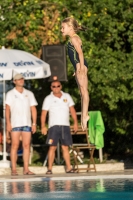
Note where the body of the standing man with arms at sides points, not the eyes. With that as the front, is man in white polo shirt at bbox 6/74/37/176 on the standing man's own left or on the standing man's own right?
on the standing man's own right

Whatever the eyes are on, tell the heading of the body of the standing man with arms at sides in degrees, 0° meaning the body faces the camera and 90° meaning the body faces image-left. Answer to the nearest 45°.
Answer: approximately 0°
